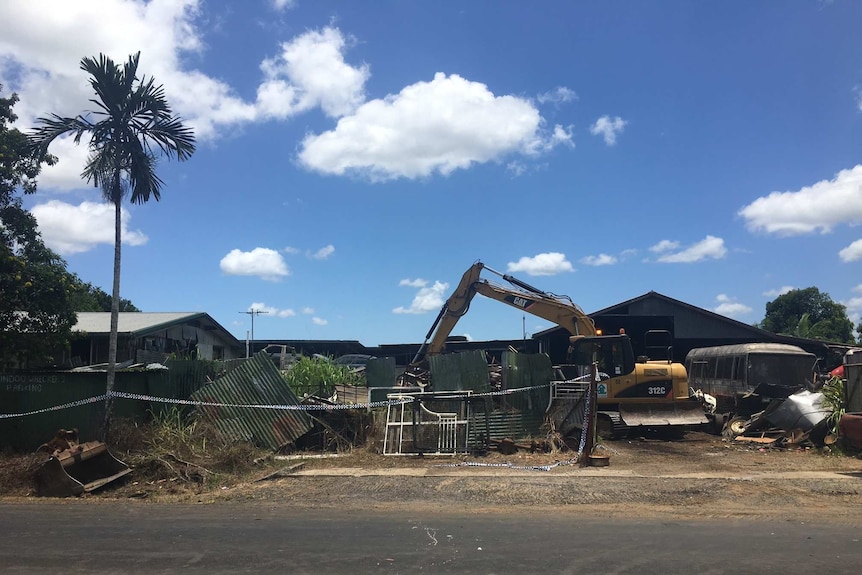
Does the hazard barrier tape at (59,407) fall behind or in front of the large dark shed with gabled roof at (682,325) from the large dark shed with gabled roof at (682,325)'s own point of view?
in front

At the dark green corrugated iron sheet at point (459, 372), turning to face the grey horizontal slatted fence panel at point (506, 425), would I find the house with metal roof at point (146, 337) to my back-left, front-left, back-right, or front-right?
back-right

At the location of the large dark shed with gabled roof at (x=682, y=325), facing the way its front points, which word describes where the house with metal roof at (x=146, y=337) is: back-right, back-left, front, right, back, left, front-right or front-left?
front-right

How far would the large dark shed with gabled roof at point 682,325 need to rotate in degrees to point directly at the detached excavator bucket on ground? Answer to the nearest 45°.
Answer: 0° — it already faces it

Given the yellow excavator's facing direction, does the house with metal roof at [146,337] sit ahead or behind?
ahead

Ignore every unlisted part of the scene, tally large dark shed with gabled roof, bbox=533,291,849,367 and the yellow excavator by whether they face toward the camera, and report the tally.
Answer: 1

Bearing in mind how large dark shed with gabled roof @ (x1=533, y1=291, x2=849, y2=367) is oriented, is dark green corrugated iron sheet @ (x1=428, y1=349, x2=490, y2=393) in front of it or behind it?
in front

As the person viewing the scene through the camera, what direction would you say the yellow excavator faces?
facing to the left of the viewer

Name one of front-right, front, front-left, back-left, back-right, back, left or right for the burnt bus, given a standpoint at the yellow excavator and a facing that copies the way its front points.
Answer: back-right

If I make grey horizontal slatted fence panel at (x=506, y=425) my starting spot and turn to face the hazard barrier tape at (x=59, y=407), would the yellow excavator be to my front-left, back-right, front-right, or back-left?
back-right

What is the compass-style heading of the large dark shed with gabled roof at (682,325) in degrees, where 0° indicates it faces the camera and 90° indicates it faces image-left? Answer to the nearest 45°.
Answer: approximately 0°
